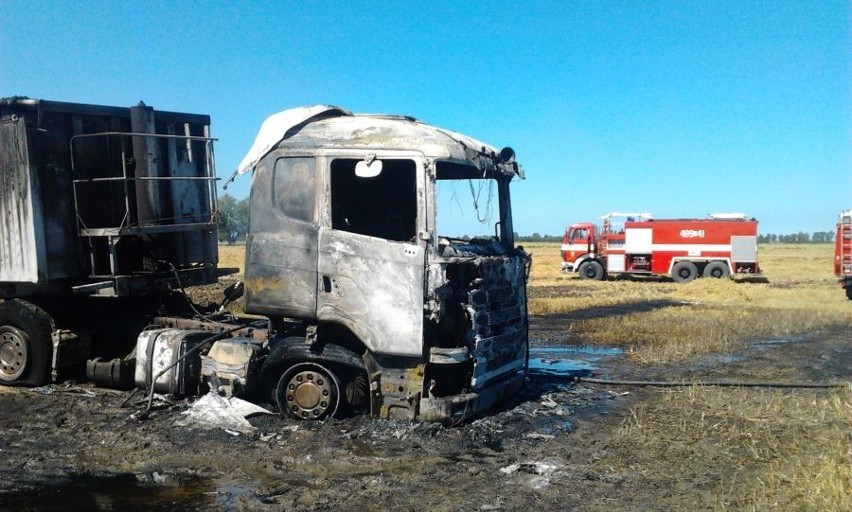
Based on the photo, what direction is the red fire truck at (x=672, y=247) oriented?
to the viewer's left

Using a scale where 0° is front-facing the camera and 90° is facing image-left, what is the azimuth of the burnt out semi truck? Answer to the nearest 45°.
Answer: approximately 315°

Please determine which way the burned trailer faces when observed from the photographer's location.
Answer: facing the viewer and to the right of the viewer

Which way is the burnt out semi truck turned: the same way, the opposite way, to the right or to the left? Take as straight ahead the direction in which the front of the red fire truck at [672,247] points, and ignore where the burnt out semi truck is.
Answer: the opposite way

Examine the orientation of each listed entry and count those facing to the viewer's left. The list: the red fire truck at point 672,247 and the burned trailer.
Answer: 1

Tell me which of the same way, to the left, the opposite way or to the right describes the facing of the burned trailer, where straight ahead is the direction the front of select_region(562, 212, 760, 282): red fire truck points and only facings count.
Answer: the opposite way

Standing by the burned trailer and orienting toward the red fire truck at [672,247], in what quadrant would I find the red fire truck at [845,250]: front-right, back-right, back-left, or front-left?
front-right

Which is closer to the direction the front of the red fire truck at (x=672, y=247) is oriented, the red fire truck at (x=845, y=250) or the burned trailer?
the burned trailer

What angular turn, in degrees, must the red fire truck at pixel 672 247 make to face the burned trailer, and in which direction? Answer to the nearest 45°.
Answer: approximately 90° to its left

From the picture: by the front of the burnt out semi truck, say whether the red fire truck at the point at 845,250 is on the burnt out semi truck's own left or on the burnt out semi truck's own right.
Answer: on the burnt out semi truck's own left

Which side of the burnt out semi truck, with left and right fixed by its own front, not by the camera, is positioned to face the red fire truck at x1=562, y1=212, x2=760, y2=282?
left
